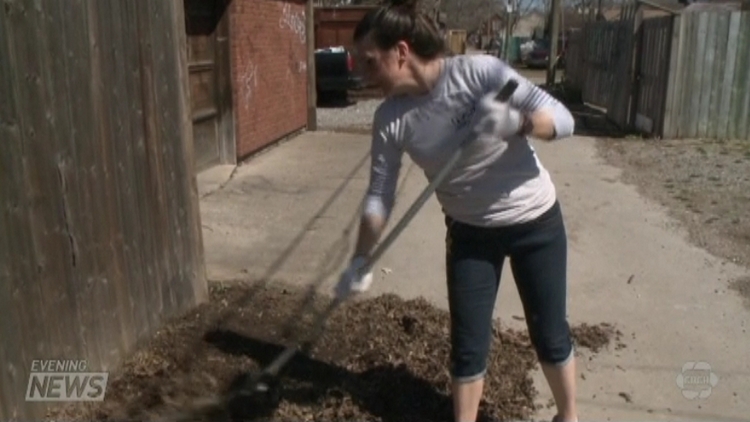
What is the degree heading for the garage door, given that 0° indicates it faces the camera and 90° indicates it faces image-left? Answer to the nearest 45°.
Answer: approximately 315°

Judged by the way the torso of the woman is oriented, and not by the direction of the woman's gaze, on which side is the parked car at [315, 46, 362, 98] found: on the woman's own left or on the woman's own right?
on the woman's own right

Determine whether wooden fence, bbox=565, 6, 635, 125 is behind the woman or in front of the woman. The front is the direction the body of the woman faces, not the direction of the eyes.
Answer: behind

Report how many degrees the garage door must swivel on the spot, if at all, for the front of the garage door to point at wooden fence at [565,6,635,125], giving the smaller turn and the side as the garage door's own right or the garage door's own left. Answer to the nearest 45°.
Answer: approximately 90° to the garage door's own left

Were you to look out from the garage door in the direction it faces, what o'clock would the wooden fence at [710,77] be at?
The wooden fence is roughly at 10 o'clock from the garage door.

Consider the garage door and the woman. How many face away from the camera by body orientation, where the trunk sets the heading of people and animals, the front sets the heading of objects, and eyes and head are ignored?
0

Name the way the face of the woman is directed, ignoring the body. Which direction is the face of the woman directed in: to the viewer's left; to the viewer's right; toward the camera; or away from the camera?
to the viewer's left

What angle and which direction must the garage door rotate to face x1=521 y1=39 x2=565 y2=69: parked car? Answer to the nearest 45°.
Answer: approximately 90° to its left

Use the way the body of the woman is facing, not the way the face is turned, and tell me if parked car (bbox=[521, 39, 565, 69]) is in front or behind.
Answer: behind

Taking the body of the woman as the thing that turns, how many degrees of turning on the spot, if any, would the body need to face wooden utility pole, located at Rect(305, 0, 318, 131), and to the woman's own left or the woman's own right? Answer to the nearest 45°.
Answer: approximately 135° to the woman's own right
